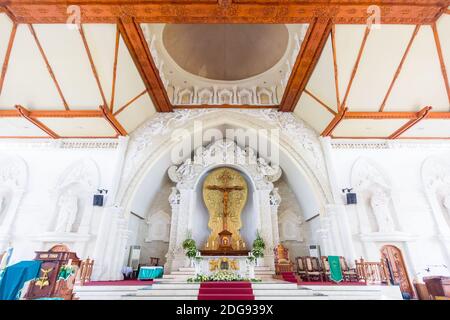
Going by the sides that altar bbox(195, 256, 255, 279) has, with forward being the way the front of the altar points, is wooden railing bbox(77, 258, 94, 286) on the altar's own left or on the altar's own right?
on the altar's own right

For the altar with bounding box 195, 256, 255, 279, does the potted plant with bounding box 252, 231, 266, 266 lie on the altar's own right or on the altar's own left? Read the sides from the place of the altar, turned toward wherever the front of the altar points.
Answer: on the altar's own left

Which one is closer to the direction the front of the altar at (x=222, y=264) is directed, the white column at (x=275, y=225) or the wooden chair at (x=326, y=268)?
the wooden chair

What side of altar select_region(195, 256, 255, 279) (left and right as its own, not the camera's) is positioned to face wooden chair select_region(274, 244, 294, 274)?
left

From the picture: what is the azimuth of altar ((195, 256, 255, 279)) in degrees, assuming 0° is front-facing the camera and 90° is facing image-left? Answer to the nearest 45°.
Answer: approximately 0°

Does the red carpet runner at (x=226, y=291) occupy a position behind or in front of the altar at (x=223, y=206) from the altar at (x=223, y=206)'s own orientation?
in front

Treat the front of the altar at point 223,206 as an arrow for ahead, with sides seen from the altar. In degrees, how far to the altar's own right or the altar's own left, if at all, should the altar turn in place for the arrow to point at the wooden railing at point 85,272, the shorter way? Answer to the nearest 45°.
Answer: approximately 45° to the altar's own right

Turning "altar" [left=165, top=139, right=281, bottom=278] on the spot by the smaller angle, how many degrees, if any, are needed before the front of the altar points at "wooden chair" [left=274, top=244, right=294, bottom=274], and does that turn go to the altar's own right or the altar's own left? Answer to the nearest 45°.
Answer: approximately 45° to the altar's own left

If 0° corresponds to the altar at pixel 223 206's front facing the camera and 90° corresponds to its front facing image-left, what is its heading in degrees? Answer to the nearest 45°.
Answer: approximately 0°

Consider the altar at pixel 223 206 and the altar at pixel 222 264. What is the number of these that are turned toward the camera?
2
